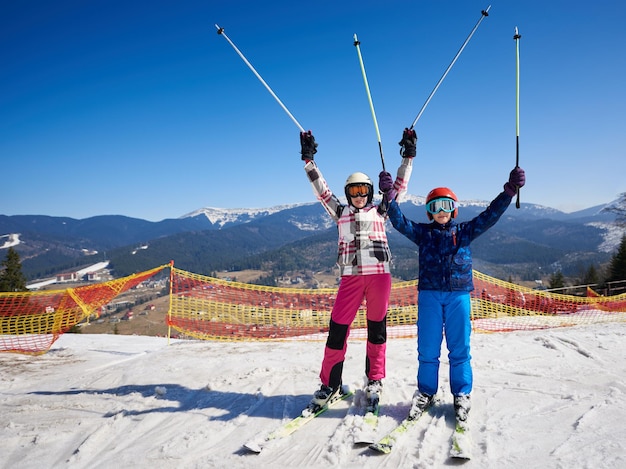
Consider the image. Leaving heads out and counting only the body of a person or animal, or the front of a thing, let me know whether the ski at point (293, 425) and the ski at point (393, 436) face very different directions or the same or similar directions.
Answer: same or similar directions

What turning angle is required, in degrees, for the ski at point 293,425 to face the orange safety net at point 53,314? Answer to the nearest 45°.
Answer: approximately 90° to its right

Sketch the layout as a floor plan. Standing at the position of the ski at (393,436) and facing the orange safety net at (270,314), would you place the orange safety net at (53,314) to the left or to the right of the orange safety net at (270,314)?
left

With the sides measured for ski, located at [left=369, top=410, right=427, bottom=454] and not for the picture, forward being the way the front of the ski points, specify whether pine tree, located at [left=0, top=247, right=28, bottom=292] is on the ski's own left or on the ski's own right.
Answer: on the ski's own right

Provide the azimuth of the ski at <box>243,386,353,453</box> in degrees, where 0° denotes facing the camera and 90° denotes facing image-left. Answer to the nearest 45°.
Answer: approximately 45°

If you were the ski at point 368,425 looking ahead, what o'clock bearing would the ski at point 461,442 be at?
the ski at point 461,442 is roughly at 10 o'clock from the ski at point 368,425.

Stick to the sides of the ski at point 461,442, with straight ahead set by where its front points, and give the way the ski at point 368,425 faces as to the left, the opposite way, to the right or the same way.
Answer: the same way

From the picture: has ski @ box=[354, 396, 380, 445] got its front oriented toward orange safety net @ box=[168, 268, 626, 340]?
no

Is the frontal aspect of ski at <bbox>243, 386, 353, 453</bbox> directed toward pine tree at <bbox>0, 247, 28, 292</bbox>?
no

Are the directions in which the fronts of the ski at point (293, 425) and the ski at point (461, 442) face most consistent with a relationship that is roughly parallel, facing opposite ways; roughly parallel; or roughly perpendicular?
roughly parallel

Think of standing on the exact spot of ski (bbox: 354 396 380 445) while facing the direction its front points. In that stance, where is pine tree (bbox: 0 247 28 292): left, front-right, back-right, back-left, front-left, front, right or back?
back-right

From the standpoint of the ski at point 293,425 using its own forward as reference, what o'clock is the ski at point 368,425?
the ski at point 368,425 is roughly at 8 o'clock from the ski at point 293,425.

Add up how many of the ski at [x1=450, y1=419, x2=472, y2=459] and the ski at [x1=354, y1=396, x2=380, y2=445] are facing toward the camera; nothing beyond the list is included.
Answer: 2

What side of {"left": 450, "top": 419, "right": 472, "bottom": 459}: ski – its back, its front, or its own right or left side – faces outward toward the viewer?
front

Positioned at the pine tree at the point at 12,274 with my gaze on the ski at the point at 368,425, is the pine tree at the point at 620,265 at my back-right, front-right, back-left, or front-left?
front-left

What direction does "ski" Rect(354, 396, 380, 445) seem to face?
toward the camera

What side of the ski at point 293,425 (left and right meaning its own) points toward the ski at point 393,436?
left

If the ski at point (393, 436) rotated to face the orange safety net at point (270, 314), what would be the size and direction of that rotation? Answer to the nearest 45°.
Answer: approximately 90° to its right

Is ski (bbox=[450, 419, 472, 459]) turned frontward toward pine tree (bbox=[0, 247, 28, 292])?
no
